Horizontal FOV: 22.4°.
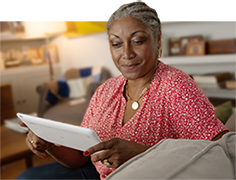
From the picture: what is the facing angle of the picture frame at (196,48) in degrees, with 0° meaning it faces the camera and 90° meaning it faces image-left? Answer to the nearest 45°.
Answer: approximately 0°

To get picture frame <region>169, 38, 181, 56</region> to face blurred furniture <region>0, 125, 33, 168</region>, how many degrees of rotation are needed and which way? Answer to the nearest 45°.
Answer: approximately 45° to its right
